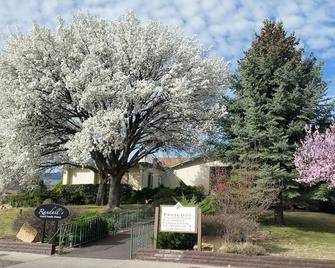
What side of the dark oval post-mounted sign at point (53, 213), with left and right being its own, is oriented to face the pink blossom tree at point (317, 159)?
left

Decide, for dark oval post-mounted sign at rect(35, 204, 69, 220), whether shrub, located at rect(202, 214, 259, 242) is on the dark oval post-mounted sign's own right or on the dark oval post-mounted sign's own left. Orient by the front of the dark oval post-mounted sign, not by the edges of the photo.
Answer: on the dark oval post-mounted sign's own left

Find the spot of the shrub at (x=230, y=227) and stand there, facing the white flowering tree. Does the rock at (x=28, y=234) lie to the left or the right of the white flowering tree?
left

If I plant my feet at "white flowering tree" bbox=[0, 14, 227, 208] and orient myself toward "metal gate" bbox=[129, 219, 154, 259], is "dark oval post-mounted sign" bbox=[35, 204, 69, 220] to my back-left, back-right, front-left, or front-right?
front-right

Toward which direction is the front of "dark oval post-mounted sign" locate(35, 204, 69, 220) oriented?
toward the camera

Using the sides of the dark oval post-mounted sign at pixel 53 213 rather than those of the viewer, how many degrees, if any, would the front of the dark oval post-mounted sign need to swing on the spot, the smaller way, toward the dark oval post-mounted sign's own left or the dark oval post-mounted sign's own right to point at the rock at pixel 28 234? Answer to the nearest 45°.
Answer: approximately 135° to the dark oval post-mounted sign's own right

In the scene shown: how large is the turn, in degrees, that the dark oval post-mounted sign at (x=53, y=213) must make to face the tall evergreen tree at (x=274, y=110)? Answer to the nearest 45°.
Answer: approximately 90° to its left

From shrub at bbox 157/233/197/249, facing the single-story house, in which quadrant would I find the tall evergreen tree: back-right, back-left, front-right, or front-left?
front-right

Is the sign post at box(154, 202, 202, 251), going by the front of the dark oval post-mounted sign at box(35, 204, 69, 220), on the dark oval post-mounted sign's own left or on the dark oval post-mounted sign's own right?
on the dark oval post-mounted sign's own left

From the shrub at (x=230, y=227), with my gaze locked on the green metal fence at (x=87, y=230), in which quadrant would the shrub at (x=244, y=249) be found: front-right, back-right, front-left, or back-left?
back-left
